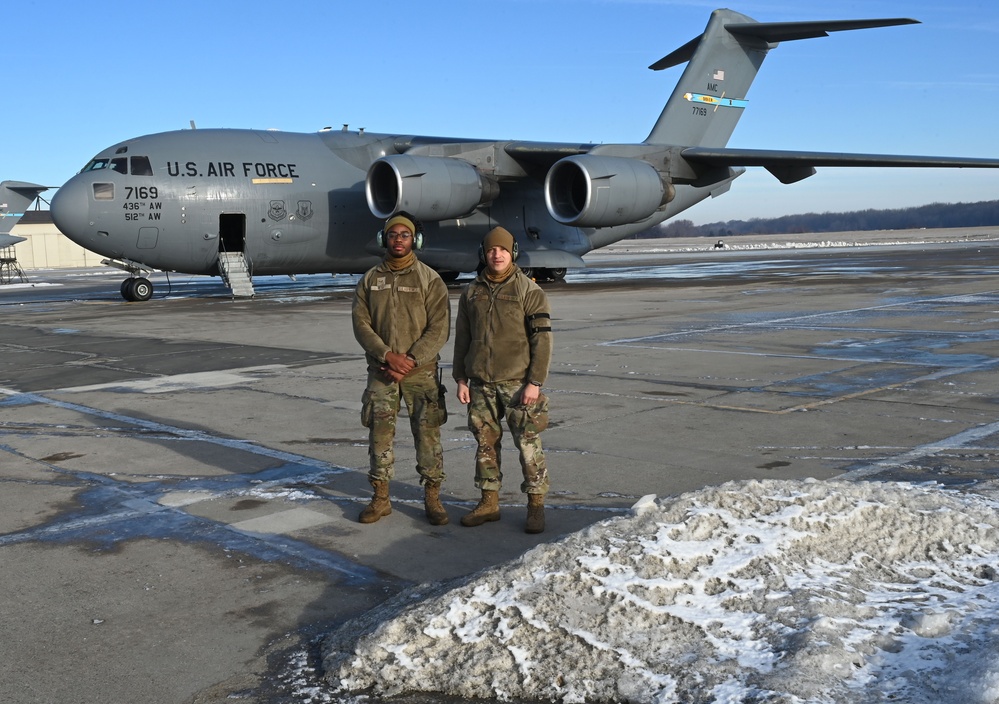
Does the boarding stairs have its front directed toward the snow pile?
yes

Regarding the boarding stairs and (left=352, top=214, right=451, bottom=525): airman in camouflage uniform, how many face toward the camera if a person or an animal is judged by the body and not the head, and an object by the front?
2

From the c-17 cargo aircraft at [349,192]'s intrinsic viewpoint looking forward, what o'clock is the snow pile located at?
The snow pile is roughly at 10 o'clock from the c-17 cargo aircraft.

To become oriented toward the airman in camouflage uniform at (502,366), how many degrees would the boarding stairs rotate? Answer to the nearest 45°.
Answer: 0° — it already faces them

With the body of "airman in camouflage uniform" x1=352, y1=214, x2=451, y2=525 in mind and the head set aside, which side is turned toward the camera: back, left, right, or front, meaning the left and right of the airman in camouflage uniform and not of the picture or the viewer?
front

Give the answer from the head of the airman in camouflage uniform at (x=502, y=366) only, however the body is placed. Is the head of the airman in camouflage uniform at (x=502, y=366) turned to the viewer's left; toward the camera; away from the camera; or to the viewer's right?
toward the camera

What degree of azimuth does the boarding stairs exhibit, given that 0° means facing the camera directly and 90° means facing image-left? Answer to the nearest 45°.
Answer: approximately 0°

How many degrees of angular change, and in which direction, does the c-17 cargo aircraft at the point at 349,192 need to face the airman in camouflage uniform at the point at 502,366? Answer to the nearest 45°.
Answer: approximately 45° to its left

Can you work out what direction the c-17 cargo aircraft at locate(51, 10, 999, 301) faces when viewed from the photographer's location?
facing the viewer and to the left of the viewer

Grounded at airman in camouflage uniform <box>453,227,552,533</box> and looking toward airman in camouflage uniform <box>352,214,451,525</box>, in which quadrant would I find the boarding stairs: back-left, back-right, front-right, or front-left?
front-right

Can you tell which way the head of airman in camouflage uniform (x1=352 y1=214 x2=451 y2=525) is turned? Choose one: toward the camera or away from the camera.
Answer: toward the camera

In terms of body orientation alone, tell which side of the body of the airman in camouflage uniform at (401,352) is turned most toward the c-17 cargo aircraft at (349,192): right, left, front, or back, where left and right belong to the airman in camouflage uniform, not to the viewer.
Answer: back

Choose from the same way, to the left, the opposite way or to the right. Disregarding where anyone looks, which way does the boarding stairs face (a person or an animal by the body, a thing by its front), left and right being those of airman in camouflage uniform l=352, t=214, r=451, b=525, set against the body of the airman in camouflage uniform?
the same way
